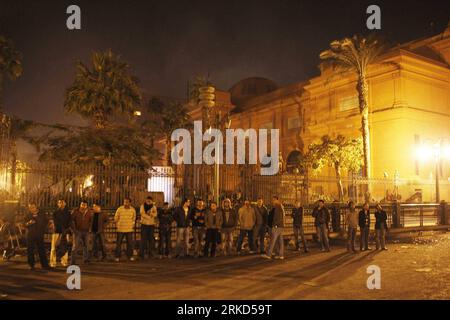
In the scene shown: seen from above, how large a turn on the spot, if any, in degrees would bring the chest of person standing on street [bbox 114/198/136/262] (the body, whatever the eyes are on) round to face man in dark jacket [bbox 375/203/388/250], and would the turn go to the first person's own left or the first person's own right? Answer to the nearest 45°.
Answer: approximately 90° to the first person's own left

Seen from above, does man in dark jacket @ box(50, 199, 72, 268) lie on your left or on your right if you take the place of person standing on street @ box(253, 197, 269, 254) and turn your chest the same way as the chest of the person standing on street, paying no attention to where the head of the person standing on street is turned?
on your right

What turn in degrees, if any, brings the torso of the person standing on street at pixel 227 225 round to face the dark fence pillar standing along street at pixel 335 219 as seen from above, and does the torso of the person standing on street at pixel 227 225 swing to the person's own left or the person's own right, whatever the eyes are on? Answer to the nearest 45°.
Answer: approximately 135° to the person's own left

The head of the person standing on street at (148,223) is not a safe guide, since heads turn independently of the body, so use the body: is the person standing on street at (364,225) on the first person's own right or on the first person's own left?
on the first person's own left

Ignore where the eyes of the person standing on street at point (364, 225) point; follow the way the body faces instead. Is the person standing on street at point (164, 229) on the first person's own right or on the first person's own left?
on the first person's own right

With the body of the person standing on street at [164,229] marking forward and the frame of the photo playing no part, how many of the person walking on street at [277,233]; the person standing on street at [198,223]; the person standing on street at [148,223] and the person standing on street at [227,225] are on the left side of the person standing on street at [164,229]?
3

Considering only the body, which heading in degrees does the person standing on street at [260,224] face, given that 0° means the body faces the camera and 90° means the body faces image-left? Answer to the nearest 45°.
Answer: approximately 0°

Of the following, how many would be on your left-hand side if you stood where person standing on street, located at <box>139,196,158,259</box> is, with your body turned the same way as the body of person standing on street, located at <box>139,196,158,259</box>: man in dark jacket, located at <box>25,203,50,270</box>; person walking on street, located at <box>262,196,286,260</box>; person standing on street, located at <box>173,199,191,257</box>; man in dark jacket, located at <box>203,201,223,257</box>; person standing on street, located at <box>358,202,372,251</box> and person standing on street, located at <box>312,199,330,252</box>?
5

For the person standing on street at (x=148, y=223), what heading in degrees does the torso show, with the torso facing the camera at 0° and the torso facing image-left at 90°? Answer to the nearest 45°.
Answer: approximately 0°

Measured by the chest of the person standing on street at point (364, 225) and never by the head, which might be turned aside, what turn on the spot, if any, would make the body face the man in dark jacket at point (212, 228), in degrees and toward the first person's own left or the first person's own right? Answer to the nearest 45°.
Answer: approximately 90° to the first person's own right
